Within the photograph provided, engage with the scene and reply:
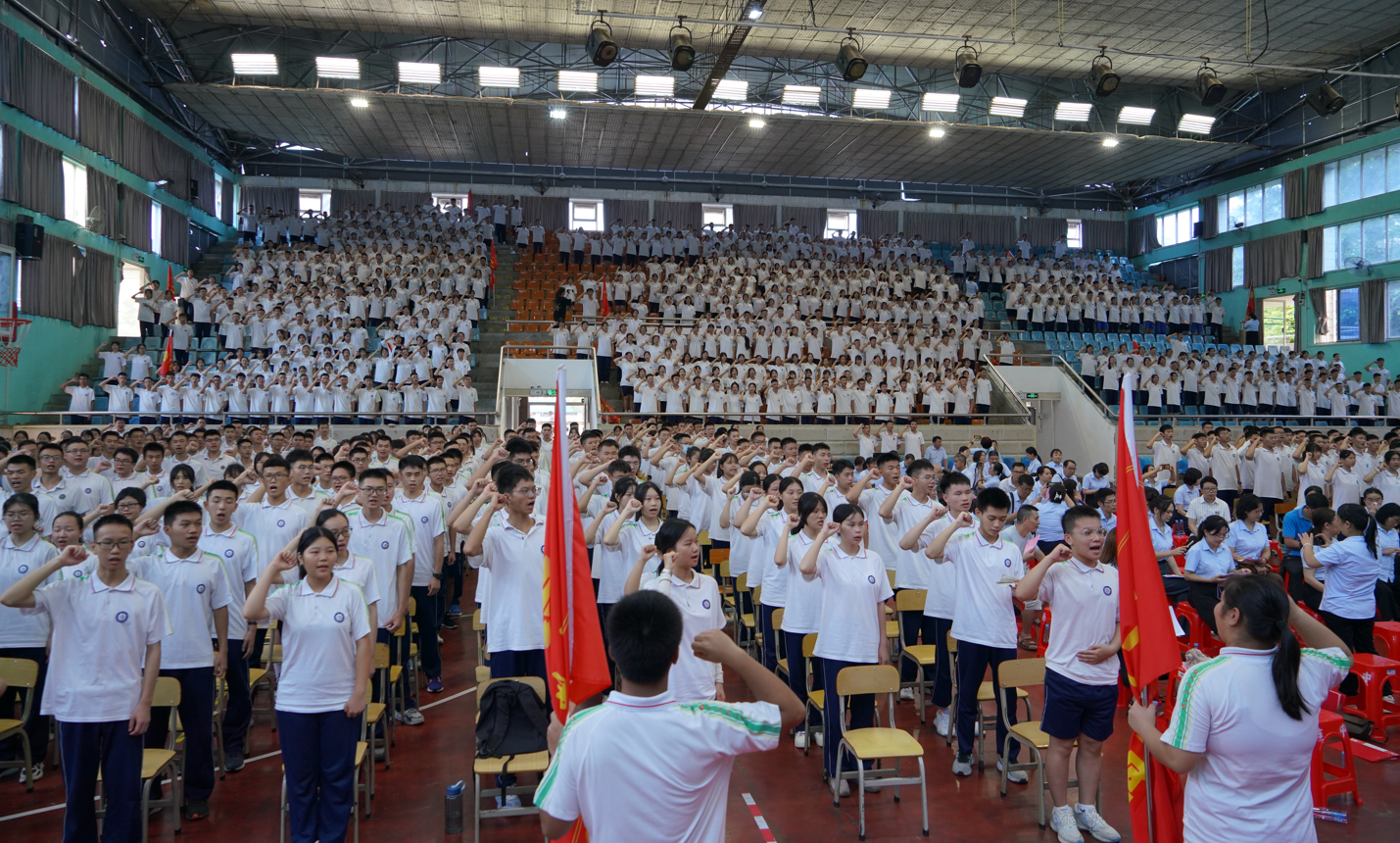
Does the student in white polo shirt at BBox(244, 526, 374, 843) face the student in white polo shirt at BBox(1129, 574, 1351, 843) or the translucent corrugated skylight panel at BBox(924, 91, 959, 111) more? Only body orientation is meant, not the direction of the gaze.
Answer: the student in white polo shirt

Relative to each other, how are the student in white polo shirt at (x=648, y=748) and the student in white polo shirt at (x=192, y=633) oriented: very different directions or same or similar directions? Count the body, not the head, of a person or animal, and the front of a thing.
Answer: very different directions

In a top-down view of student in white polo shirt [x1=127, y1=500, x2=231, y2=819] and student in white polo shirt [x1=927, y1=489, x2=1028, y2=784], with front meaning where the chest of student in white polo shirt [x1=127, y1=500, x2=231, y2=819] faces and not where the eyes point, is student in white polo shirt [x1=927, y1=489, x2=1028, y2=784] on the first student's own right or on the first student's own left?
on the first student's own left

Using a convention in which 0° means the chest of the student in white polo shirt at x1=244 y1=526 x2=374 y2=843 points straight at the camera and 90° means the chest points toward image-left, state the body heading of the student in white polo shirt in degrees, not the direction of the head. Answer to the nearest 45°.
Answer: approximately 0°

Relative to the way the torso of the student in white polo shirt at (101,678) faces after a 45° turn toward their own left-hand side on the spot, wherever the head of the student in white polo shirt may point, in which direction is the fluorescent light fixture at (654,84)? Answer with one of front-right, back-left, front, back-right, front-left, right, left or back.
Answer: left

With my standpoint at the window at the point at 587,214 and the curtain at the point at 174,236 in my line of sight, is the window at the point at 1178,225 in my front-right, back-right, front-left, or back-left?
back-left

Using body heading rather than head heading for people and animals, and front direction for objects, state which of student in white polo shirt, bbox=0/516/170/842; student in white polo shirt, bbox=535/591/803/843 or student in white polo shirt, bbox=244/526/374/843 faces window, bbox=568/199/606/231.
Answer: student in white polo shirt, bbox=535/591/803/843

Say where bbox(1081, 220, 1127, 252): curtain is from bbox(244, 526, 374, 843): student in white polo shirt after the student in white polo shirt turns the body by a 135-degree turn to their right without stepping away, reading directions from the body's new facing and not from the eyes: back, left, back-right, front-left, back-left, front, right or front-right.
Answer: right

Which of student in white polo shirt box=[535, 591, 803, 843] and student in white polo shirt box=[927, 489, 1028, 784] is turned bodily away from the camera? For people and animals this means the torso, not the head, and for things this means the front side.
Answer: student in white polo shirt box=[535, 591, 803, 843]
